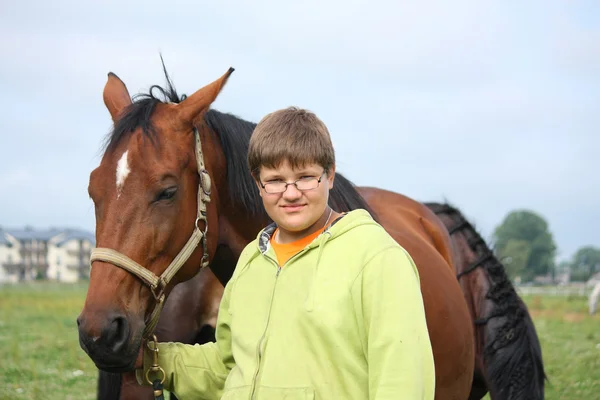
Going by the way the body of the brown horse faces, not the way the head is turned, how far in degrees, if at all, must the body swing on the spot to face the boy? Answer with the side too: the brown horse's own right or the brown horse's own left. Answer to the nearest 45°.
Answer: approximately 90° to the brown horse's own left

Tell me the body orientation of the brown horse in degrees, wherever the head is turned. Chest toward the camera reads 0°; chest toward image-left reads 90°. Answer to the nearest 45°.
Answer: approximately 45°
